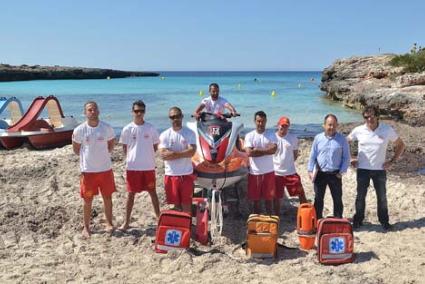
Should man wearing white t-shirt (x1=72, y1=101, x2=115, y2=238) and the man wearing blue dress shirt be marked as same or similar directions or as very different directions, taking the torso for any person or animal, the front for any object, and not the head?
same or similar directions

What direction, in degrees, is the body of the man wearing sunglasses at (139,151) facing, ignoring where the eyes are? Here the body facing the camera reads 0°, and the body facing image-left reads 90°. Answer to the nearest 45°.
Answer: approximately 0°

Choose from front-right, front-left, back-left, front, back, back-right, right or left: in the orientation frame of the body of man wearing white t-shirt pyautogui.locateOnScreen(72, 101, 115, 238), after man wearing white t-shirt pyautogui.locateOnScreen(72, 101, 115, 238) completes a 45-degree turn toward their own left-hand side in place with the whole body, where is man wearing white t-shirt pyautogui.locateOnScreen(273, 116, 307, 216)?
front-left

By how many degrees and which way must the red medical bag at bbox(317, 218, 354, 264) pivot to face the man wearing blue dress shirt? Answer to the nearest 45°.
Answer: approximately 180°

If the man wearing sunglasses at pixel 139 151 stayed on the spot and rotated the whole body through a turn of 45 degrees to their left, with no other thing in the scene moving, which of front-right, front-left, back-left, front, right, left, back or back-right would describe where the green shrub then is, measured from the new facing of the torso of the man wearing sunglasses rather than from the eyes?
left

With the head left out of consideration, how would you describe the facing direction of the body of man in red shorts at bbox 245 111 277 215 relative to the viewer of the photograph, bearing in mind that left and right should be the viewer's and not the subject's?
facing the viewer

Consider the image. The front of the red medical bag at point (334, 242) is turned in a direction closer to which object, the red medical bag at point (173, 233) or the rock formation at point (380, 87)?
the red medical bag at point (173, 233)

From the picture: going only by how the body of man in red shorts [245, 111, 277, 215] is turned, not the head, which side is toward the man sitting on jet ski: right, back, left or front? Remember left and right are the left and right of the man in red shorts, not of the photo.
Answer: back

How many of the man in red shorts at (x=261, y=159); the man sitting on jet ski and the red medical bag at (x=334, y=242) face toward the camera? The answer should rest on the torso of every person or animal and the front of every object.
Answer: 3

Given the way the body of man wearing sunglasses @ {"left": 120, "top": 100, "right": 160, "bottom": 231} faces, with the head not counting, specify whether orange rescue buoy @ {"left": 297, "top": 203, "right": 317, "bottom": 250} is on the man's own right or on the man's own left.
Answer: on the man's own left

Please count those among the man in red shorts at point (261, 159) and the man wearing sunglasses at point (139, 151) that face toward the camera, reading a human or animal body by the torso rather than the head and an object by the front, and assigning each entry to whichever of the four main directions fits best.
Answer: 2

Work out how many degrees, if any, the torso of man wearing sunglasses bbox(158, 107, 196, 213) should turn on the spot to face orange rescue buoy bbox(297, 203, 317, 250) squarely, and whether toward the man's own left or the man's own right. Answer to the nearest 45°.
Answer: approximately 90° to the man's own left

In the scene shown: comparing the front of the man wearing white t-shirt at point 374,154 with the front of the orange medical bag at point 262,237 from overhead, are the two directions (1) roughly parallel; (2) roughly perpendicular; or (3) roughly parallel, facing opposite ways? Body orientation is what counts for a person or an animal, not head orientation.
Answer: roughly parallel
